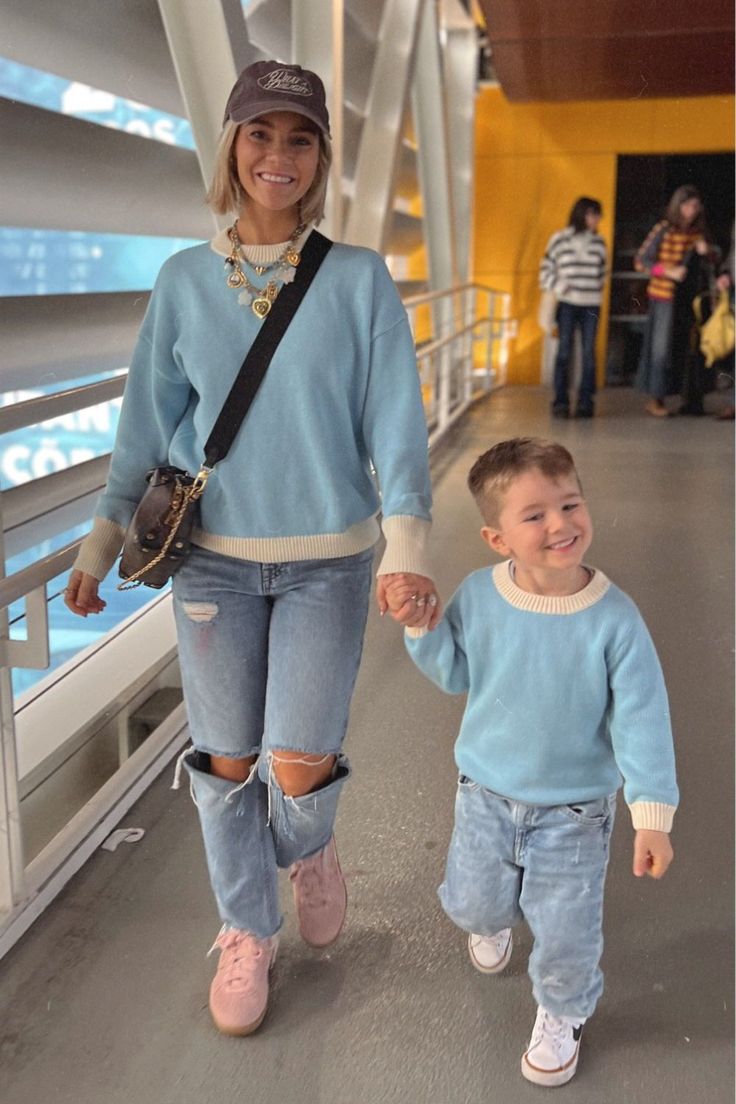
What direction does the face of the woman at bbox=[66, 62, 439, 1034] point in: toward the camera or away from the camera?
toward the camera

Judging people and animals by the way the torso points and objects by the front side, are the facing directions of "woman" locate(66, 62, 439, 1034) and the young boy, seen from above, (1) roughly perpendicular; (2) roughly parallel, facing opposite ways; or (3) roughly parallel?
roughly parallel

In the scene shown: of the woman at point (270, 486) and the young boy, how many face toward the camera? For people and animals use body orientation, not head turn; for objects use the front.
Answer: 2

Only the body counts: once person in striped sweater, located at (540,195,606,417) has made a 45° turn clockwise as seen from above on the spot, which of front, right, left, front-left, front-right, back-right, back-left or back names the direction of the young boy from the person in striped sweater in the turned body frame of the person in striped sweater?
front

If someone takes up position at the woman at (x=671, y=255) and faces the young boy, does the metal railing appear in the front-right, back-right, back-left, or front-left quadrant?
front-right

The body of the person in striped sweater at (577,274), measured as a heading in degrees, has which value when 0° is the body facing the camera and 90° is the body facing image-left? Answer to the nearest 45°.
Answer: approximately 315°

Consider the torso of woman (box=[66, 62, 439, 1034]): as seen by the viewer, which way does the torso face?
toward the camera

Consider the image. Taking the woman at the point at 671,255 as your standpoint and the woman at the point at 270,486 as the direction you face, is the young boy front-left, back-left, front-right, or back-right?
front-left

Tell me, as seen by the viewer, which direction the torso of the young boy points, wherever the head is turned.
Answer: toward the camera

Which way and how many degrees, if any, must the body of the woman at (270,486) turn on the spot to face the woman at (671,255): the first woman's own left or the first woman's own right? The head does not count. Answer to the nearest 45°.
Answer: approximately 135° to the first woman's own left
